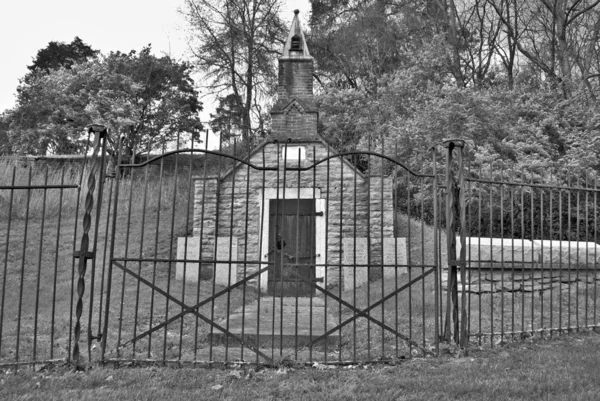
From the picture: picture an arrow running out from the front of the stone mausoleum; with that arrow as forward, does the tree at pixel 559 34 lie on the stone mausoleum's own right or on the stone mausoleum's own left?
on the stone mausoleum's own left

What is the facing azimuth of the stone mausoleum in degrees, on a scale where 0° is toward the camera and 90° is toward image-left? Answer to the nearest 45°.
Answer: approximately 0°

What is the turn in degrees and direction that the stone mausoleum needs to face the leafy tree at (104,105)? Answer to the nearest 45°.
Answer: approximately 135° to its right

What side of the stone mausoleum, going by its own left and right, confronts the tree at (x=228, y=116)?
back

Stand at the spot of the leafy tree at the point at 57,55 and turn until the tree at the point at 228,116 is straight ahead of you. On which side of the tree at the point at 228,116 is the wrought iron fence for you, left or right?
right

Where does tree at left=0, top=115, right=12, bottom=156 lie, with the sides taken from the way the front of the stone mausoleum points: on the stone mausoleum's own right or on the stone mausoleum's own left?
on the stone mausoleum's own right
